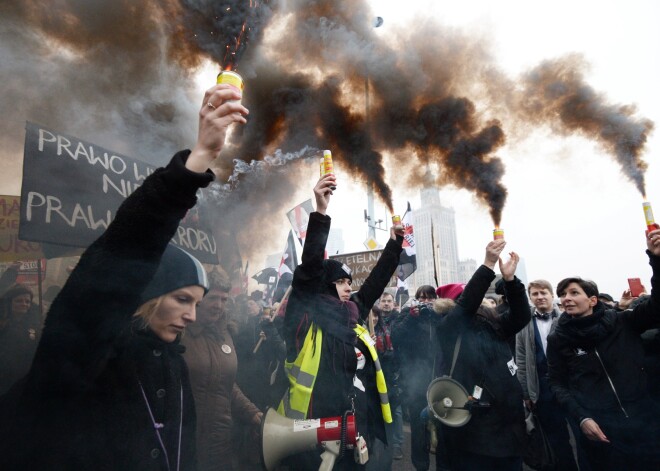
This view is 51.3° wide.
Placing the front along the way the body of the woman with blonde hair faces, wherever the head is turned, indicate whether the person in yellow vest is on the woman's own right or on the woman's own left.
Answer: on the woman's own left

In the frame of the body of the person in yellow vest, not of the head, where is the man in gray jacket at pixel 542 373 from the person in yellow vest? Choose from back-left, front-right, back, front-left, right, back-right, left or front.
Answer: left

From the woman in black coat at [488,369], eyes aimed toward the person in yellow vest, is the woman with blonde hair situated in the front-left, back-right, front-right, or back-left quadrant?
front-left

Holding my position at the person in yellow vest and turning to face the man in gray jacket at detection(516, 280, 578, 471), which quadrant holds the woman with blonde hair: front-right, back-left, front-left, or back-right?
back-right

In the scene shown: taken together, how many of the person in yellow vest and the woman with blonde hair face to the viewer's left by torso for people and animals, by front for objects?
0

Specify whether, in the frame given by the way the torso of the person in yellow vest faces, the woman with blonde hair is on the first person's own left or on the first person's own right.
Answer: on the first person's own right

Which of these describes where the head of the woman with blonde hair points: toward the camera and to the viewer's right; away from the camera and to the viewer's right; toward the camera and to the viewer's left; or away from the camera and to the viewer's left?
toward the camera and to the viewer's right

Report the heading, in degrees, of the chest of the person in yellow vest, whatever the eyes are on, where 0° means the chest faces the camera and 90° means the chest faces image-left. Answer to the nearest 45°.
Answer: approximately 315°

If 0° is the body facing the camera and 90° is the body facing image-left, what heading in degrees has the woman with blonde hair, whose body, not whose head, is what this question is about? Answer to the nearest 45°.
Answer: approximately 315°
